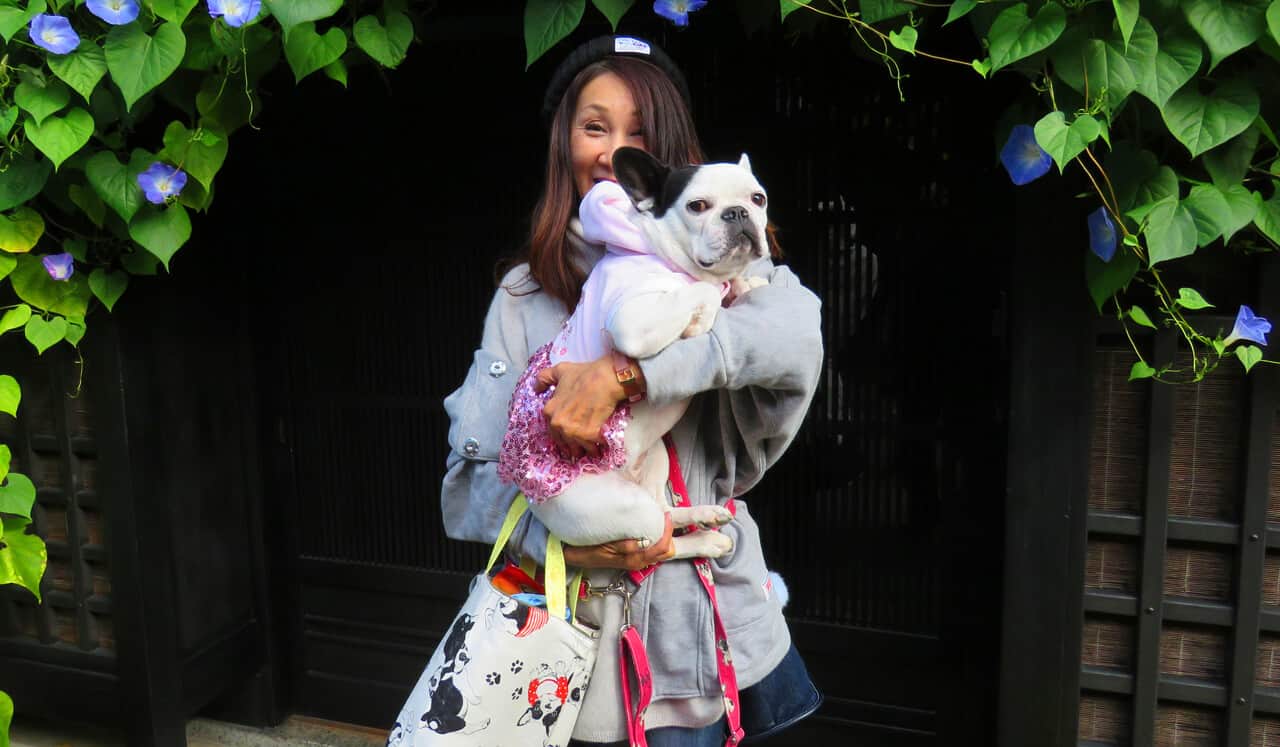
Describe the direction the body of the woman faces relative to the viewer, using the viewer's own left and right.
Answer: facing the viewer

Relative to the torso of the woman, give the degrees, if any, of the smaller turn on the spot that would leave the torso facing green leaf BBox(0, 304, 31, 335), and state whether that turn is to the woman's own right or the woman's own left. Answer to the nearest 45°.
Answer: approximately 135° to the woman's own right

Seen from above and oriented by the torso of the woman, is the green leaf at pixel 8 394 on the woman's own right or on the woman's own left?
on the woman's own right

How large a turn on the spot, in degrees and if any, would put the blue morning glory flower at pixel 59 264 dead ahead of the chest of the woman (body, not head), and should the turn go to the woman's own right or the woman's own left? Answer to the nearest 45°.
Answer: approximately 135° to the woman's own right

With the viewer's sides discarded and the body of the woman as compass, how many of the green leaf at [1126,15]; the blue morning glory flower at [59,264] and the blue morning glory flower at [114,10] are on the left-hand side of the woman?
1

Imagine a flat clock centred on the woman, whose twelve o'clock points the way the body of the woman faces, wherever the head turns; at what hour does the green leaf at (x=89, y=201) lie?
The green leaf is roughly at 4 o'clock from the woman.

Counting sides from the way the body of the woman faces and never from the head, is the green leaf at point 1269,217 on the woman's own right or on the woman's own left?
on the woman's own left

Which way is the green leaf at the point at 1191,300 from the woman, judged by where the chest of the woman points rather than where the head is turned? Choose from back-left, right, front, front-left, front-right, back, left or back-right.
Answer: left

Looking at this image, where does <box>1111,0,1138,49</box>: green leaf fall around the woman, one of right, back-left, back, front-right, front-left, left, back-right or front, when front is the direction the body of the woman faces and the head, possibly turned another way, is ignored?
left

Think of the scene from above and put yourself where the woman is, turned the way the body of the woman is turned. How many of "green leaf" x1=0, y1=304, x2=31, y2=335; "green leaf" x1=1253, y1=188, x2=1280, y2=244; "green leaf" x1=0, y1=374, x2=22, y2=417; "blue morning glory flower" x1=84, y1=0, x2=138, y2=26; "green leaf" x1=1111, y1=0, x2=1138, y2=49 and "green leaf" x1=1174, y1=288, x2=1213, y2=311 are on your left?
3

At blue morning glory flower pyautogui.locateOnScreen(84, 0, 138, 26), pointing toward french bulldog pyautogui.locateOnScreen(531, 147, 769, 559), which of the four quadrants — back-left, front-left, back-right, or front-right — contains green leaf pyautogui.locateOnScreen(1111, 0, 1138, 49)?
front-left
